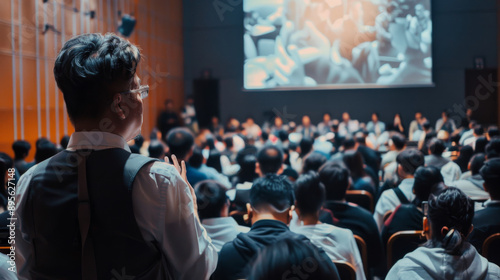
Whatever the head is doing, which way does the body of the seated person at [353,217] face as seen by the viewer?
away from the camera

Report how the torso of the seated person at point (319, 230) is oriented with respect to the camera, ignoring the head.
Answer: away from the camera

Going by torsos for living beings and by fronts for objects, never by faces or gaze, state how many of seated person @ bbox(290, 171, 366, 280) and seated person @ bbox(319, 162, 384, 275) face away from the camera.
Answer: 2

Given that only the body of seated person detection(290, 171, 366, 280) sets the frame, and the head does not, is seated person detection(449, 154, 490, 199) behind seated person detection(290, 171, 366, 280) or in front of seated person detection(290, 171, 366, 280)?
in front

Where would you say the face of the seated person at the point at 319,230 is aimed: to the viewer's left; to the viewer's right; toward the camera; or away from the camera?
away from the camera

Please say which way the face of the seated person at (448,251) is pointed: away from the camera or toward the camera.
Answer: away from the camera

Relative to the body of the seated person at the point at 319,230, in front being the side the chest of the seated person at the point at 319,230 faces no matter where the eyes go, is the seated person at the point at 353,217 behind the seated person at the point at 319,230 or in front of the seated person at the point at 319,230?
in front
